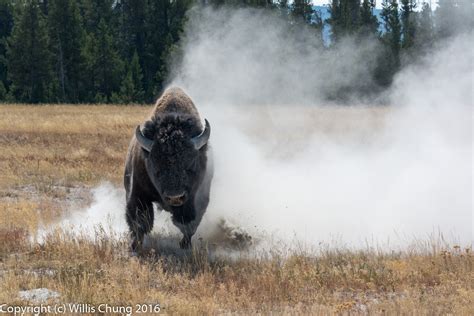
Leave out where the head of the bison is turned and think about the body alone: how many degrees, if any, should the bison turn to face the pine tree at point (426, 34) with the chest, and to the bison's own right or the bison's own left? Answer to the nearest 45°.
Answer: approximately 135° to the bison's own left

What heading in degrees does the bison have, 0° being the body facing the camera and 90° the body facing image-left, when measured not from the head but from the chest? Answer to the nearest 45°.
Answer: approximately 0°
